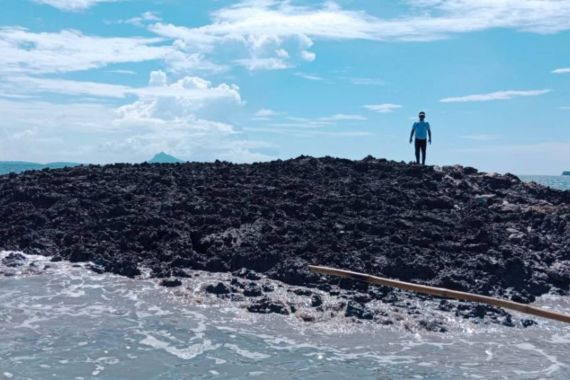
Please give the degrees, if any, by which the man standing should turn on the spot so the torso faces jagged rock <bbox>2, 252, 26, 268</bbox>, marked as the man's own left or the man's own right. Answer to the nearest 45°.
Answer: approximately 45° to the man's own right

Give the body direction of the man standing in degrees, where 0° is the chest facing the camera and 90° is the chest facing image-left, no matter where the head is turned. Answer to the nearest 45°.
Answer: approximately 0°

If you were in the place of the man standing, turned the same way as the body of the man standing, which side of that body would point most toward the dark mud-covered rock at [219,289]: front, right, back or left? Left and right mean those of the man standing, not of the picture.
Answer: front

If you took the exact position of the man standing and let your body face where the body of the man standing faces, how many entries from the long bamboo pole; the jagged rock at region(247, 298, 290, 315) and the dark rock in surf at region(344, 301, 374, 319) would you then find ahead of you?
3

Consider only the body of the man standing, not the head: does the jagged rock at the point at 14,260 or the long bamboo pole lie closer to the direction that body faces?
the long bamboo pole

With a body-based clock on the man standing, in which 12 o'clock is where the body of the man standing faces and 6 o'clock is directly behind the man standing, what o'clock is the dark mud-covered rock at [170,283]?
The dark mud-covered rock is roughly at 1 o'clock from the man standing.

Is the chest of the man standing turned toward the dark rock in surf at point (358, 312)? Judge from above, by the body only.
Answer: yes

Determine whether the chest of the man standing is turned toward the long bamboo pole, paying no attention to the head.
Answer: yes

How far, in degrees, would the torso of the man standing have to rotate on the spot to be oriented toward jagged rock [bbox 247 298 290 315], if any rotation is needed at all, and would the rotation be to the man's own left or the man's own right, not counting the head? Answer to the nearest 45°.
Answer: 0° — they already face it
